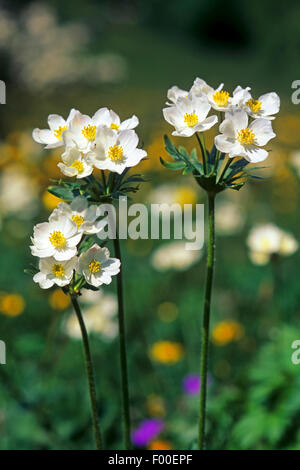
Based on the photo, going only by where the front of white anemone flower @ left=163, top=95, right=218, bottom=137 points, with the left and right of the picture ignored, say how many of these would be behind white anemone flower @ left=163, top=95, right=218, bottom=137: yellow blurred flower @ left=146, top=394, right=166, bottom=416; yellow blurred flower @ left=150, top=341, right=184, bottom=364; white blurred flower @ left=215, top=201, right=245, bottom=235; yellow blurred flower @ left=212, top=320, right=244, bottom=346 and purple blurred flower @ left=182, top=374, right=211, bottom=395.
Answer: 5

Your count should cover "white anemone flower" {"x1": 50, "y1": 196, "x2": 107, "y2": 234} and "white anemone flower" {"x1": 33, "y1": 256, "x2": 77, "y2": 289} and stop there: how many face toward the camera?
2

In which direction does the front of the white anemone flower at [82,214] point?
toward the camera

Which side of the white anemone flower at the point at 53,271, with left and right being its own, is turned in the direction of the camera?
front

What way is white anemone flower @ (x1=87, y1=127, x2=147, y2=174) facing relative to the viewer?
toward the camera

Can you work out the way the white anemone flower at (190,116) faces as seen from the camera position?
facing the viewer

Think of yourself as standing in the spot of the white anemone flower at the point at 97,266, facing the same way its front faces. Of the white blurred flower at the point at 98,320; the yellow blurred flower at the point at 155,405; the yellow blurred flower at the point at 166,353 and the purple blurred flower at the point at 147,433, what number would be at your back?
4

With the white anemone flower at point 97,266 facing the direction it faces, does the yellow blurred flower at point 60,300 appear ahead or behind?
behind

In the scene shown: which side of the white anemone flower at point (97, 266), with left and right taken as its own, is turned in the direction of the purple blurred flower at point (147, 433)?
back

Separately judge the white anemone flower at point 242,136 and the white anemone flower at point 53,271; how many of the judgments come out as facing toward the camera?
2

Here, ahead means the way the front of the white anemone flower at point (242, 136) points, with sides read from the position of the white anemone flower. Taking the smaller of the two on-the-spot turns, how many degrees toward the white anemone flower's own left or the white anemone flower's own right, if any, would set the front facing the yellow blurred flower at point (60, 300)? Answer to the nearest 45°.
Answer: approximately 135° to the white anemone flower's own right
